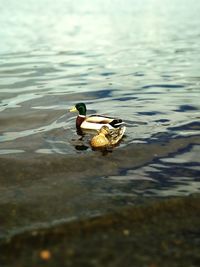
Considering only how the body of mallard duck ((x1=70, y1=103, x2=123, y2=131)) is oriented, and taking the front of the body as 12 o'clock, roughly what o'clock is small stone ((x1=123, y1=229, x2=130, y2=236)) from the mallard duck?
The small stone is roughly at 9 o'clock from the mallard duck.

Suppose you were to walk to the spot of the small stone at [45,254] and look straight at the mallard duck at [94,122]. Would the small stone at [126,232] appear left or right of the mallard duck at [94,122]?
right

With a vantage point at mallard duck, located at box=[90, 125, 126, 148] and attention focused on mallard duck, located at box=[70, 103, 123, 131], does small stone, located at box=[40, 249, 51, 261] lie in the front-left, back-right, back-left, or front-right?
back-left

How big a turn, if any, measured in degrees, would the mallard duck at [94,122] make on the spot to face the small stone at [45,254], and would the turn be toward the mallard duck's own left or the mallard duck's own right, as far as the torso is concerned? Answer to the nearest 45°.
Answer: approximately 90° to the mallard duck's own left

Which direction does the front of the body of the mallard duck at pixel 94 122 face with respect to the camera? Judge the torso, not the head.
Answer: to the viewer's left

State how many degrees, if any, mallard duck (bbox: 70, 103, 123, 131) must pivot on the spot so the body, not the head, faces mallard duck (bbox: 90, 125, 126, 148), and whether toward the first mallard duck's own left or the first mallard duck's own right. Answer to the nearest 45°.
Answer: approximately 90° to the first mallard duck's own left
